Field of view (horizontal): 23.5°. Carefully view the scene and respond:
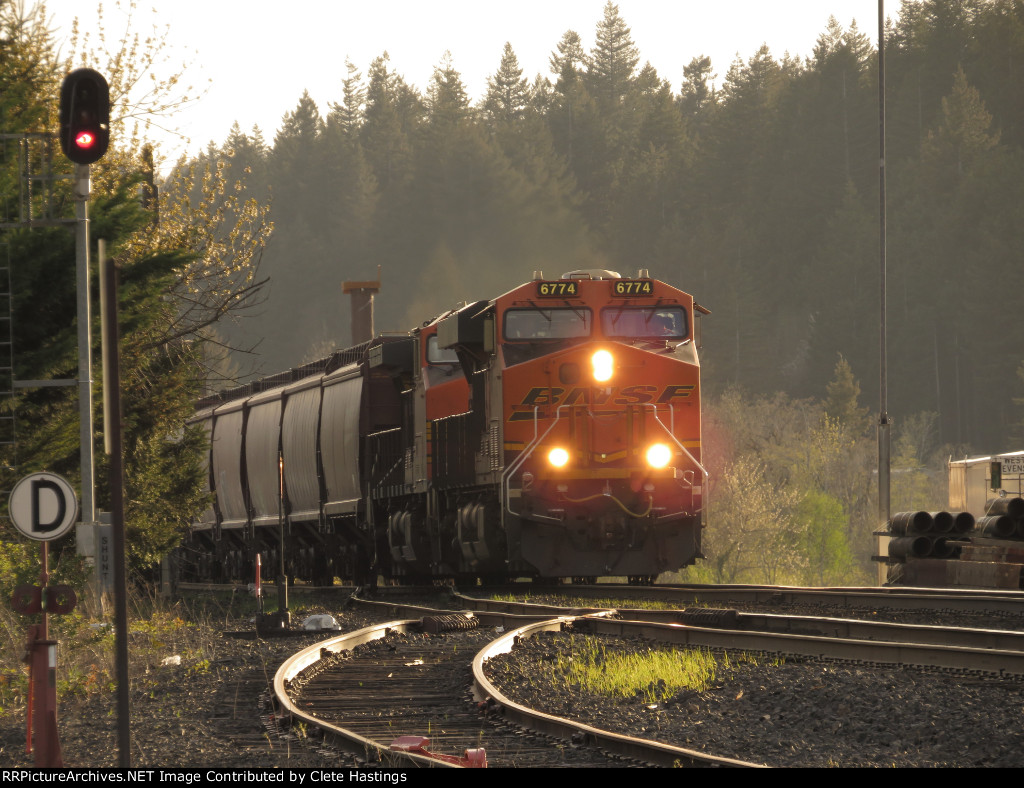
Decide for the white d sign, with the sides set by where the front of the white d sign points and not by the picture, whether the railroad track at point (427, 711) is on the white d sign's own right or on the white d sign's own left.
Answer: on the white d sign's own left

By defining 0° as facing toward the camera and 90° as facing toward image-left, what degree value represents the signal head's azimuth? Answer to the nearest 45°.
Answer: approximately 0°

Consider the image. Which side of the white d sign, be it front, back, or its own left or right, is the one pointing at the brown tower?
back

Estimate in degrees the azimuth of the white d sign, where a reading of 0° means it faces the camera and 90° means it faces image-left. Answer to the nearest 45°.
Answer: approximately 0°

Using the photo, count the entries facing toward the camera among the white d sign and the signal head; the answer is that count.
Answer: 2

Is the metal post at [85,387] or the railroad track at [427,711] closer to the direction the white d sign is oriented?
the railroad track

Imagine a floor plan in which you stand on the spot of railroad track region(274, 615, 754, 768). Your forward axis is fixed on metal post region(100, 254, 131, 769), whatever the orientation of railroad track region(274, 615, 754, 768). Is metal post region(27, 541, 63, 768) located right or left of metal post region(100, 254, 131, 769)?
right

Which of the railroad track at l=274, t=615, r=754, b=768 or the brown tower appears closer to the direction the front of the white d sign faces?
the railroad track
